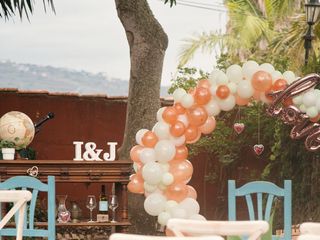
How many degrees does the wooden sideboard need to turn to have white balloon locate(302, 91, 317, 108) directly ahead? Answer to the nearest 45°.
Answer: approximately 45° to its left

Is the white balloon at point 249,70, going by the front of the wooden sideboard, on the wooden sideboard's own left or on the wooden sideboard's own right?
on the wooden sideboard's own left

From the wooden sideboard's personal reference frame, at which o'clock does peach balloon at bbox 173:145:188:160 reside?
The peach balloon is roughly at 10 o'clock from the wooden sideboard.

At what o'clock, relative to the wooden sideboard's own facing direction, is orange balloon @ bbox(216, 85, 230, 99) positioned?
The orange balloon is roughly at 10 o'clock from the wooden sideboard.

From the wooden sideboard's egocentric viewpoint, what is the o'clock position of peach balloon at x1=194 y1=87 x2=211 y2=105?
The peach balloon is roughly at 10 o'clock from the wooden sideboard.

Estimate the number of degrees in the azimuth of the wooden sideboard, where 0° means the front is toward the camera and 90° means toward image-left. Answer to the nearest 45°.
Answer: approximately 0°
